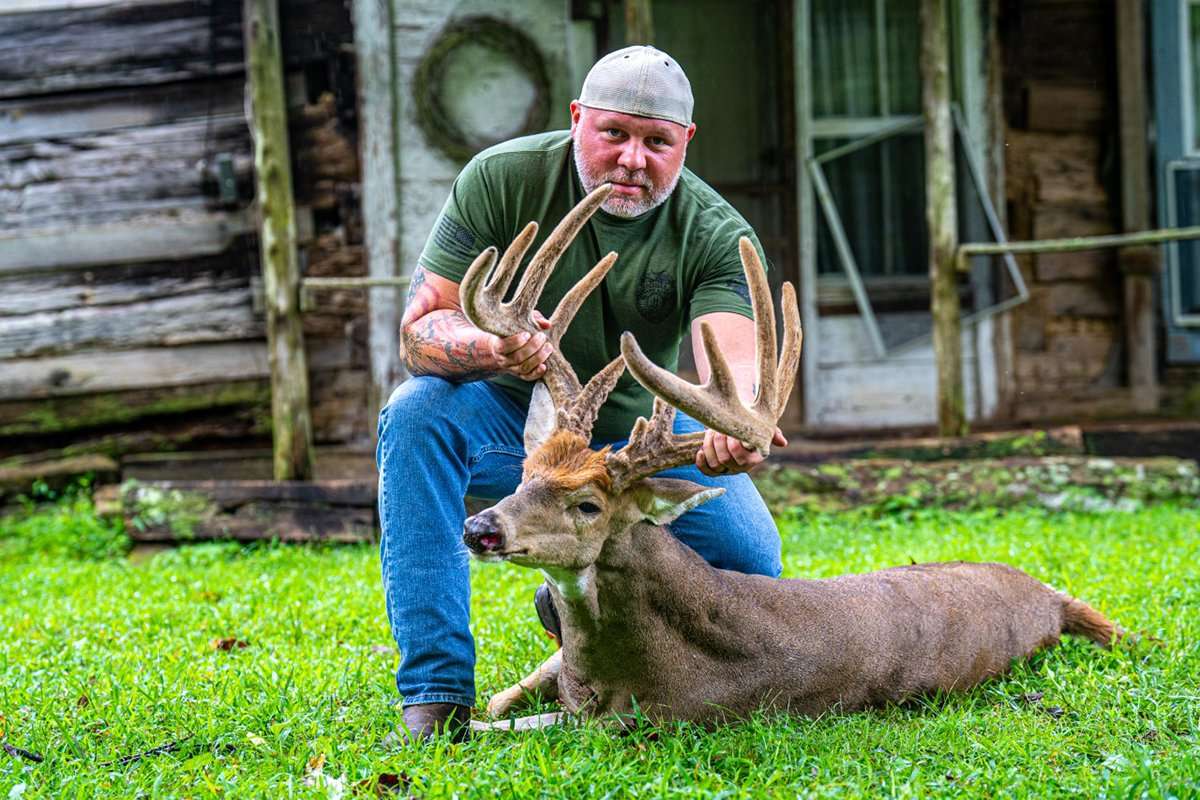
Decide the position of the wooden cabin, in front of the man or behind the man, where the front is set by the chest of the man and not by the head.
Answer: behind

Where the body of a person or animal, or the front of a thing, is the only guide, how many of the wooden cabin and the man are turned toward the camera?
2

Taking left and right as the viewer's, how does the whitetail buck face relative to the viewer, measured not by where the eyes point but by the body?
facing the viewer and to the left of the viewer

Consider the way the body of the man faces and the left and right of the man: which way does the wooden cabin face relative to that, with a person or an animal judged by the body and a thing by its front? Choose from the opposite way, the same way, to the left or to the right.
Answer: the same way

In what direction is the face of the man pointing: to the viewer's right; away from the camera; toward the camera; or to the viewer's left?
toward the camera

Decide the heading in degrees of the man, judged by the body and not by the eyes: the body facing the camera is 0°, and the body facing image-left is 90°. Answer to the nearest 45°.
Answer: approximately 0°

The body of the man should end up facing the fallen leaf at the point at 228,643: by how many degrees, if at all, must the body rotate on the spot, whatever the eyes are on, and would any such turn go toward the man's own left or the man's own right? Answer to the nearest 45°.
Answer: approximately 135° to the man's own right

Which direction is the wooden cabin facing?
toward the camera
